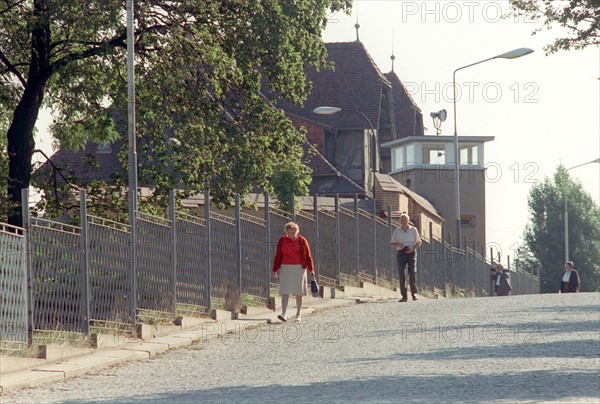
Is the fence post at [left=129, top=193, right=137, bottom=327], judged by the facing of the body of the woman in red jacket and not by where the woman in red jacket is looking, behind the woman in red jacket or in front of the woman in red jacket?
in front

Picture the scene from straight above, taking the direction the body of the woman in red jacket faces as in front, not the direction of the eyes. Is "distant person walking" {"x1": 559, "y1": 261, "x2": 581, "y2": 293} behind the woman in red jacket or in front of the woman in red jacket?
behind

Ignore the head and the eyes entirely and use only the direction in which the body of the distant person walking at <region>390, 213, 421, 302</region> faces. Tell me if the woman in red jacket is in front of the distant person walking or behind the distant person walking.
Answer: in front

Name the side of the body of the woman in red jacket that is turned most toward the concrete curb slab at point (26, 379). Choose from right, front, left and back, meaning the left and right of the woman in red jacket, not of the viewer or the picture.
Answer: front

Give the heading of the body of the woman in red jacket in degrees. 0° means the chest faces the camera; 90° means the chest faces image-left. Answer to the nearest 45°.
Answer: approximately 0°

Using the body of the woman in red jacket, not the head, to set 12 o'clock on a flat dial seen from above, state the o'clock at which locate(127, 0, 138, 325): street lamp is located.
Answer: The street lamp is roughly at 2 o'clock from the woman in red jacket.

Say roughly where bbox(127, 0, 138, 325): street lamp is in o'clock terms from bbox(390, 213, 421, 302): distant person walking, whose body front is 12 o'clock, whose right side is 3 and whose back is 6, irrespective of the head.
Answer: The street lamp is roughly at 1 o'clock from the distant person walking.

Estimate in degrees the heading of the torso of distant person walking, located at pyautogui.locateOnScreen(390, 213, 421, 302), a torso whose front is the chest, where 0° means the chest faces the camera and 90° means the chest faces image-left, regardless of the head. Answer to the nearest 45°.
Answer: approximately 0°

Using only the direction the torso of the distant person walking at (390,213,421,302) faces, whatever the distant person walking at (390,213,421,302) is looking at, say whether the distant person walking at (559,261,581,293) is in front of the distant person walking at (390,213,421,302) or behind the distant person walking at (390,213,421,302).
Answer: behind

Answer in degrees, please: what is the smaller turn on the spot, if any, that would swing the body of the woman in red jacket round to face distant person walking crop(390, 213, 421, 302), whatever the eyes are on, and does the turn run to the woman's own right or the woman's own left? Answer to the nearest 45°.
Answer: approximately 135° to the woman's own left

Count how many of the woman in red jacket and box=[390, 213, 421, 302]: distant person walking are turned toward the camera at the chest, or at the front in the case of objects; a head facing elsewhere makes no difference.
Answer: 2

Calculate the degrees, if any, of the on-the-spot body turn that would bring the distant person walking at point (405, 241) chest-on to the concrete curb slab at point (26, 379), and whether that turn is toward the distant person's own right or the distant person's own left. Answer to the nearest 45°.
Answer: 0° — they already face it
